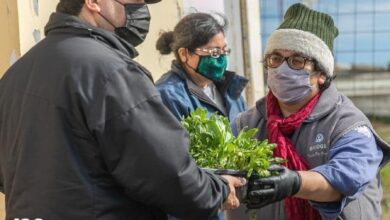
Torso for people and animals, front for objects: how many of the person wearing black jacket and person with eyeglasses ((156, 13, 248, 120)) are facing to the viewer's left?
0

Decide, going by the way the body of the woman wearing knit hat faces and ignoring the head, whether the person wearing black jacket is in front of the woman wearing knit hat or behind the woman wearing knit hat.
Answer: in front

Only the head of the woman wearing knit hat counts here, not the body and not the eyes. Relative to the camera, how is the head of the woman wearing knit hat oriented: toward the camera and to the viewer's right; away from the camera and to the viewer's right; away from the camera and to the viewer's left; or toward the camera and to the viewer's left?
toward the camera and to the viewer's left

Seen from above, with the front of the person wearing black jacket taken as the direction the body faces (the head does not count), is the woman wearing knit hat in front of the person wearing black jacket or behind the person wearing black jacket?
in front

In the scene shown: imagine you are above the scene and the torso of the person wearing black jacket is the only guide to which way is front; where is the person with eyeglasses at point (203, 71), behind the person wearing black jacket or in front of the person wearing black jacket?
in front

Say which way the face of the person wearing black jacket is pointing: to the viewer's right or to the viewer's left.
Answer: to the viewer's right

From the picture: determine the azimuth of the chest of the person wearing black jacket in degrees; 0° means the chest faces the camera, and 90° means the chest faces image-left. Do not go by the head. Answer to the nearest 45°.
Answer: approximately 225°

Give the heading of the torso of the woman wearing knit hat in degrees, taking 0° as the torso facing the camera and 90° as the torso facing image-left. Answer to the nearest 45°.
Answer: approximately 45°

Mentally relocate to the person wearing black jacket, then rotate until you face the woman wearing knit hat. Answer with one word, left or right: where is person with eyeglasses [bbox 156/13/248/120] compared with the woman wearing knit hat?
left

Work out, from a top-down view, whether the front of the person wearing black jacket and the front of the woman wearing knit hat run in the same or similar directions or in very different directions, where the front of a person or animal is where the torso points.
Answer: very different directions

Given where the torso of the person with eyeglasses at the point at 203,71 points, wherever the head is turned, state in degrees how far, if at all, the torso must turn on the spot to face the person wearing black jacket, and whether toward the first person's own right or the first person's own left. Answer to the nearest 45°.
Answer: approximately 45° to the first person's own right

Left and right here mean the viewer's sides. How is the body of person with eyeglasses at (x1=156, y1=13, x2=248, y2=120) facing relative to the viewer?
facing the viewer and to the right of the viewer
